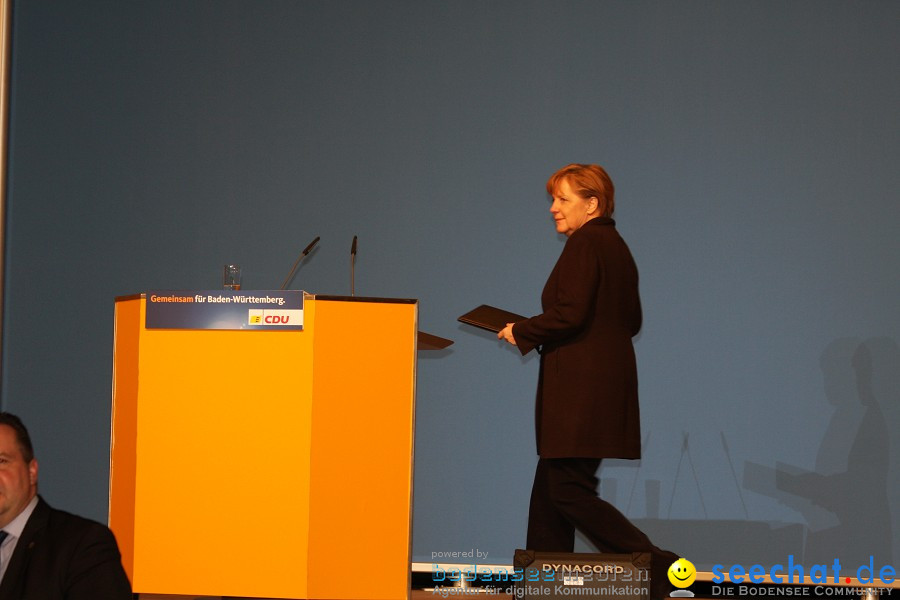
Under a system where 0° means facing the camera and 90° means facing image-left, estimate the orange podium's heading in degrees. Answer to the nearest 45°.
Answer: approximately 0°

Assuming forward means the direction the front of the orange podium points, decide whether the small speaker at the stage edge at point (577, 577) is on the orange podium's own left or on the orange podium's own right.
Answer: on the orange podium's own left

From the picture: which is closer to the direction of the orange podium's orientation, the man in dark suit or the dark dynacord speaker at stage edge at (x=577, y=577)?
the man in dark suit
